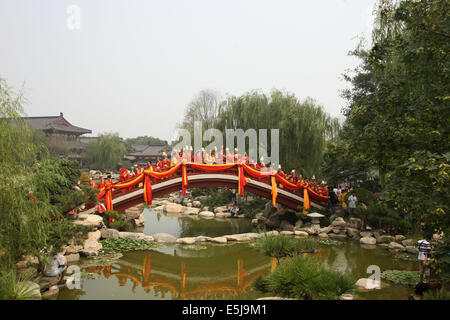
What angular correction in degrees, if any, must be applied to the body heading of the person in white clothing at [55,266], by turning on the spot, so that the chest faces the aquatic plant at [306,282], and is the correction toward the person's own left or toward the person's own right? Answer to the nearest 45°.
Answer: approximately 45° to the person's own right

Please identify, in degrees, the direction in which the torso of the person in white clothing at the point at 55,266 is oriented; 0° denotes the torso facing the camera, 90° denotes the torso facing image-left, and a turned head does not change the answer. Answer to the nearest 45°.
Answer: approximately 270°

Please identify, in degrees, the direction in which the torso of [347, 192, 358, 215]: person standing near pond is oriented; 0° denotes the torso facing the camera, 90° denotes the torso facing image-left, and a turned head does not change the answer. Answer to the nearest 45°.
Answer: approximately 0°

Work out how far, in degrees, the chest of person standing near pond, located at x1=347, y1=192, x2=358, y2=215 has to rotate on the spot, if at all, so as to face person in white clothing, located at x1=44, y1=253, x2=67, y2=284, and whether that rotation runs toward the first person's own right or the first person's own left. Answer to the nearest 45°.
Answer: approximately 45° to the first person's own right

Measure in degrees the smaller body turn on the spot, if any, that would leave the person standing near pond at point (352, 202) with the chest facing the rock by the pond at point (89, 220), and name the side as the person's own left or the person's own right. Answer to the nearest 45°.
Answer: approximately 45° to the person's own right

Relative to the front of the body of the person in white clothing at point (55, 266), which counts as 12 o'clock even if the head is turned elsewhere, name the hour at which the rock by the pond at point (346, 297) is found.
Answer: The rock by the pond is roughly at 1 o'clock from the person in white clothing.

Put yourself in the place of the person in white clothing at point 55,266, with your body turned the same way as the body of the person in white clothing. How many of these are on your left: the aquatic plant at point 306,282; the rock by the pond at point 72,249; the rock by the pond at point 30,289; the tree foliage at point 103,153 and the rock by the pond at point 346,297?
2
